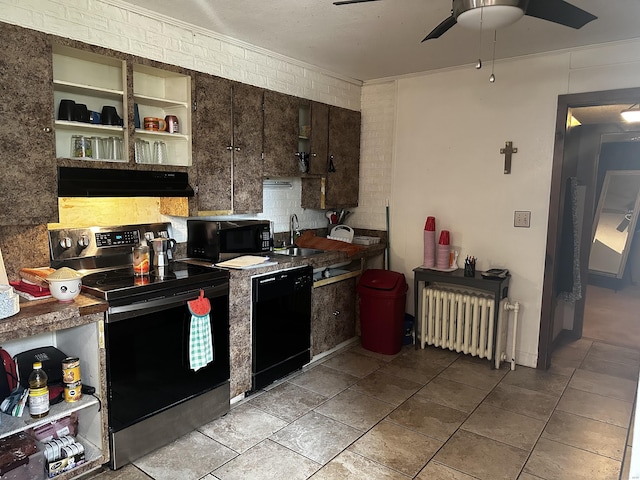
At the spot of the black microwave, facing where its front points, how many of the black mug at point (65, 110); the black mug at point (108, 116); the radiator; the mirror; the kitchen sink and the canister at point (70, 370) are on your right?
3

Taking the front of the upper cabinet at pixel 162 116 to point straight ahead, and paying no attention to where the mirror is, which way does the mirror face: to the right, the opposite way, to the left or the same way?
to the right

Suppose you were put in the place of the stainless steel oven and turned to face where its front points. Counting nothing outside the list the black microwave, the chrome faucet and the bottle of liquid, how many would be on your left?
2

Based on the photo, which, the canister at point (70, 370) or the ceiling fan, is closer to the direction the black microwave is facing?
the ceiling fan

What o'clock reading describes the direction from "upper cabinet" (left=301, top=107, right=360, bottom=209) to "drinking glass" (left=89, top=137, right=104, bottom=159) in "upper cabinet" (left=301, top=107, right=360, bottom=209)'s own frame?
The drinking glass is roughly at 3 o'clock from the upper cabinet.

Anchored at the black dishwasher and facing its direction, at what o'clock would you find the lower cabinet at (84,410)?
The lower cabinet is roughly at 3 o'clock from the black dishwasher.
